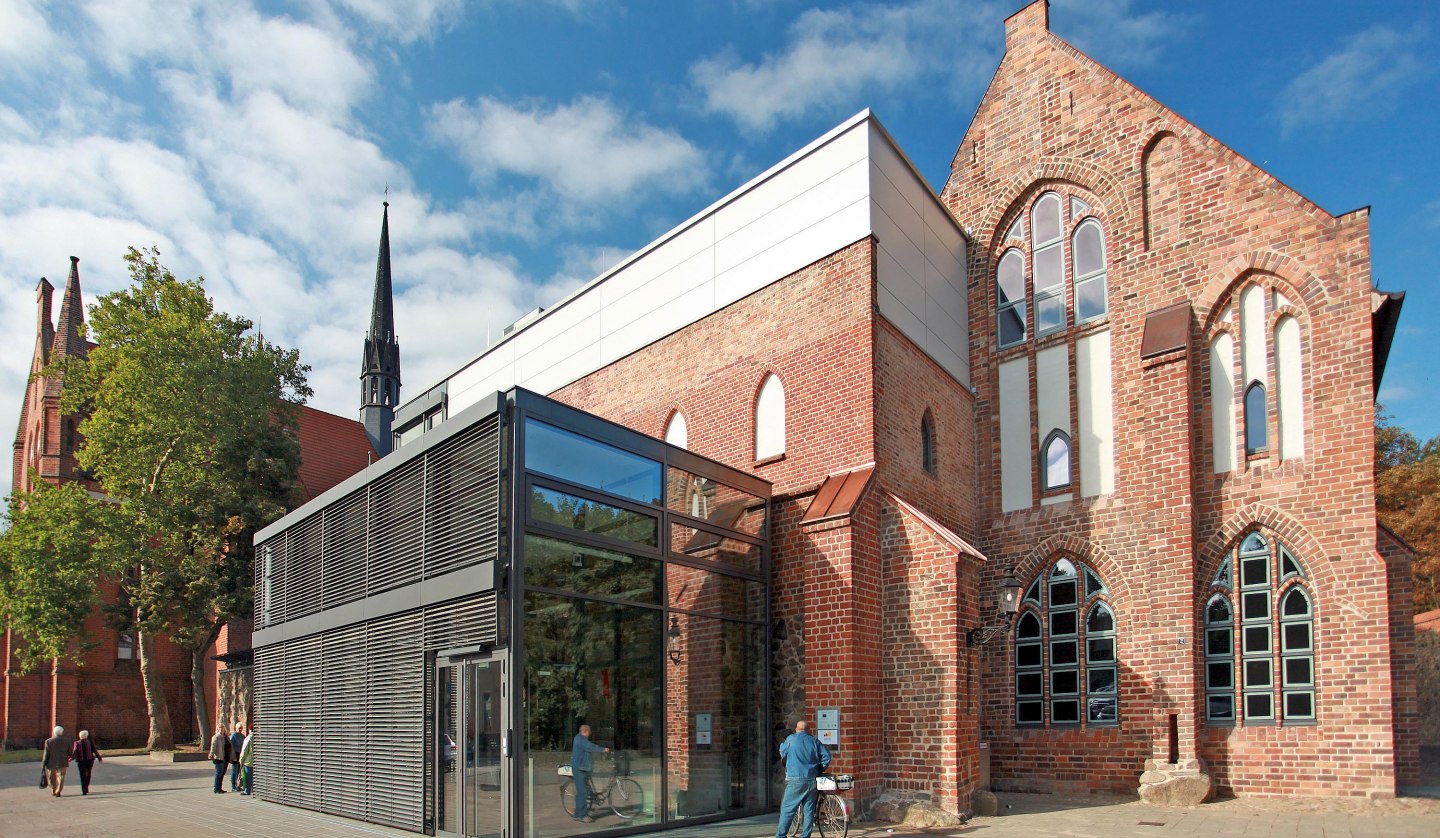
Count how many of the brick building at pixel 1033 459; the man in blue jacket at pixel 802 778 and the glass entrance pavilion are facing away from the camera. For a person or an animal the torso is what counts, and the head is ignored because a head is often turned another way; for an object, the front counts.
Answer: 1

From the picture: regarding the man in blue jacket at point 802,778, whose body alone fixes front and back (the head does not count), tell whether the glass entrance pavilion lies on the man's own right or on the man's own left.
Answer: on the man's own left

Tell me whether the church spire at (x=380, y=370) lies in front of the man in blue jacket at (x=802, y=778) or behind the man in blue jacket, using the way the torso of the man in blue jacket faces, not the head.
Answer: in front

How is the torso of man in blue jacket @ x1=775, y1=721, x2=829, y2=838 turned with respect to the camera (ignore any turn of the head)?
away from the camera

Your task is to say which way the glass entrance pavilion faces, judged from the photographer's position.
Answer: facing the viewer and to the left of the viewer

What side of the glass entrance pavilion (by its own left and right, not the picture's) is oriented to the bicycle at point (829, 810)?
left

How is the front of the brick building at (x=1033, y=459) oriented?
toward the camera

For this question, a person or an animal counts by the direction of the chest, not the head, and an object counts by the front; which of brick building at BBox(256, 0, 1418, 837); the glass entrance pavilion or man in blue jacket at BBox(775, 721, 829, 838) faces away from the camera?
the man in blue jacket

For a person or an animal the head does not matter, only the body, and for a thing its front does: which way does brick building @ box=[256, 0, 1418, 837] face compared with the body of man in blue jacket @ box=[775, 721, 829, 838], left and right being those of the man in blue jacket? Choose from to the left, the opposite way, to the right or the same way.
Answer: the opposite way

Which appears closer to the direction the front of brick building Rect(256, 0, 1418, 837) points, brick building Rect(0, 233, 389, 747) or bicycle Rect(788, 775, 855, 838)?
the bicycle
